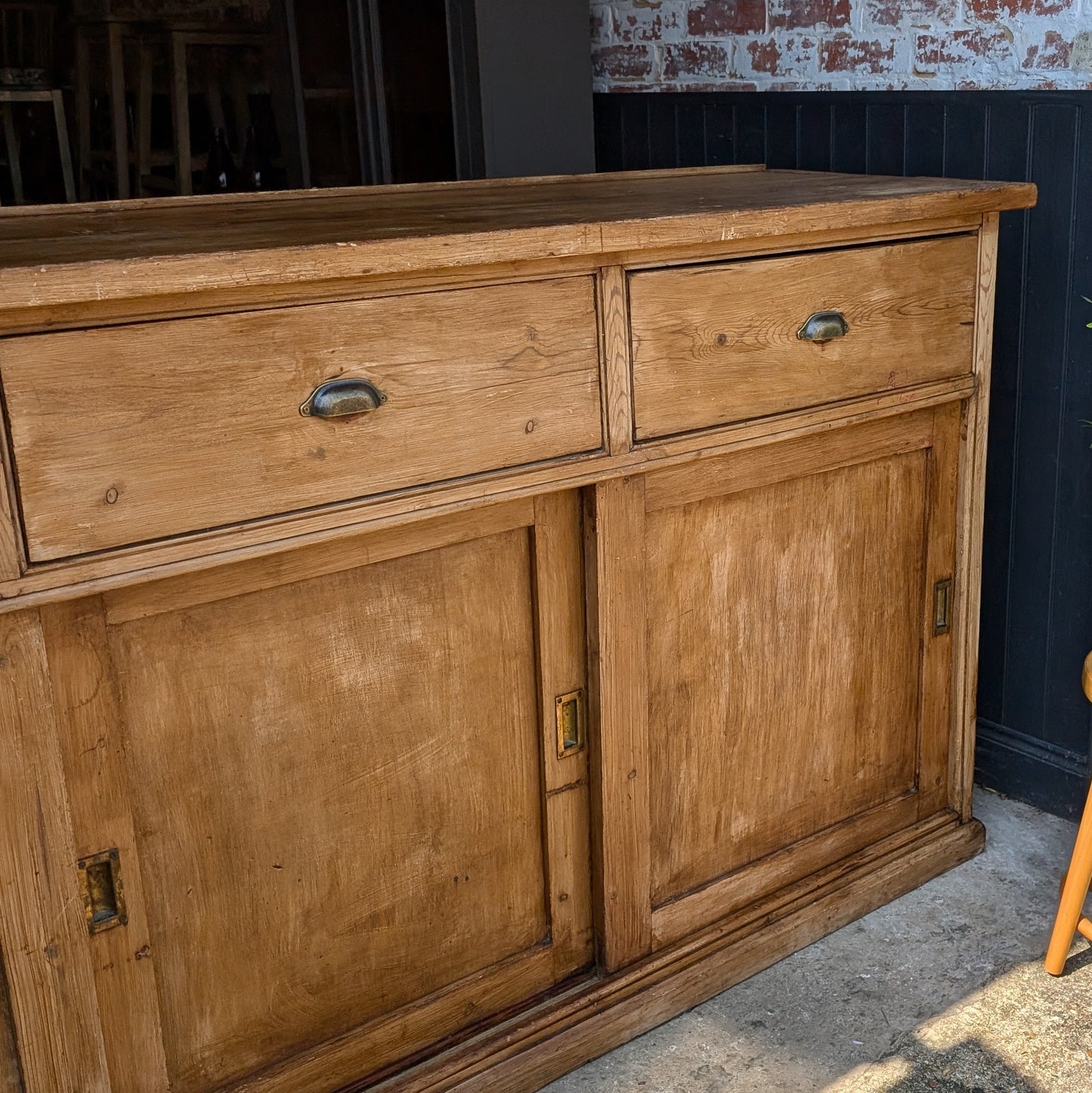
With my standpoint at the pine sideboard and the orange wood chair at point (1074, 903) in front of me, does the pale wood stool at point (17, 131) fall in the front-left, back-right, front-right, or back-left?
back-left

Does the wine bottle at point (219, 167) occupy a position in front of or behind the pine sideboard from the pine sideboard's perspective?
behind

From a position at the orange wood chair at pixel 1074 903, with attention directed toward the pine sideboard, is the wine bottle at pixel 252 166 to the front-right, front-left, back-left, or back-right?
front-right

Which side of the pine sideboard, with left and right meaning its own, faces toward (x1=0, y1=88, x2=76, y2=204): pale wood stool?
back

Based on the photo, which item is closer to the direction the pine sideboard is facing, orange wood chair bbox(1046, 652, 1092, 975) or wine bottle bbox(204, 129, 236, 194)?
the orange wood chair

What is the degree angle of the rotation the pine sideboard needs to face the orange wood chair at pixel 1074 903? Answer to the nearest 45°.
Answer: approximately 45° to its left

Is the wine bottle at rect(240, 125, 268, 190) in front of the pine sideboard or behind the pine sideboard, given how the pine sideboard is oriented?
behind
